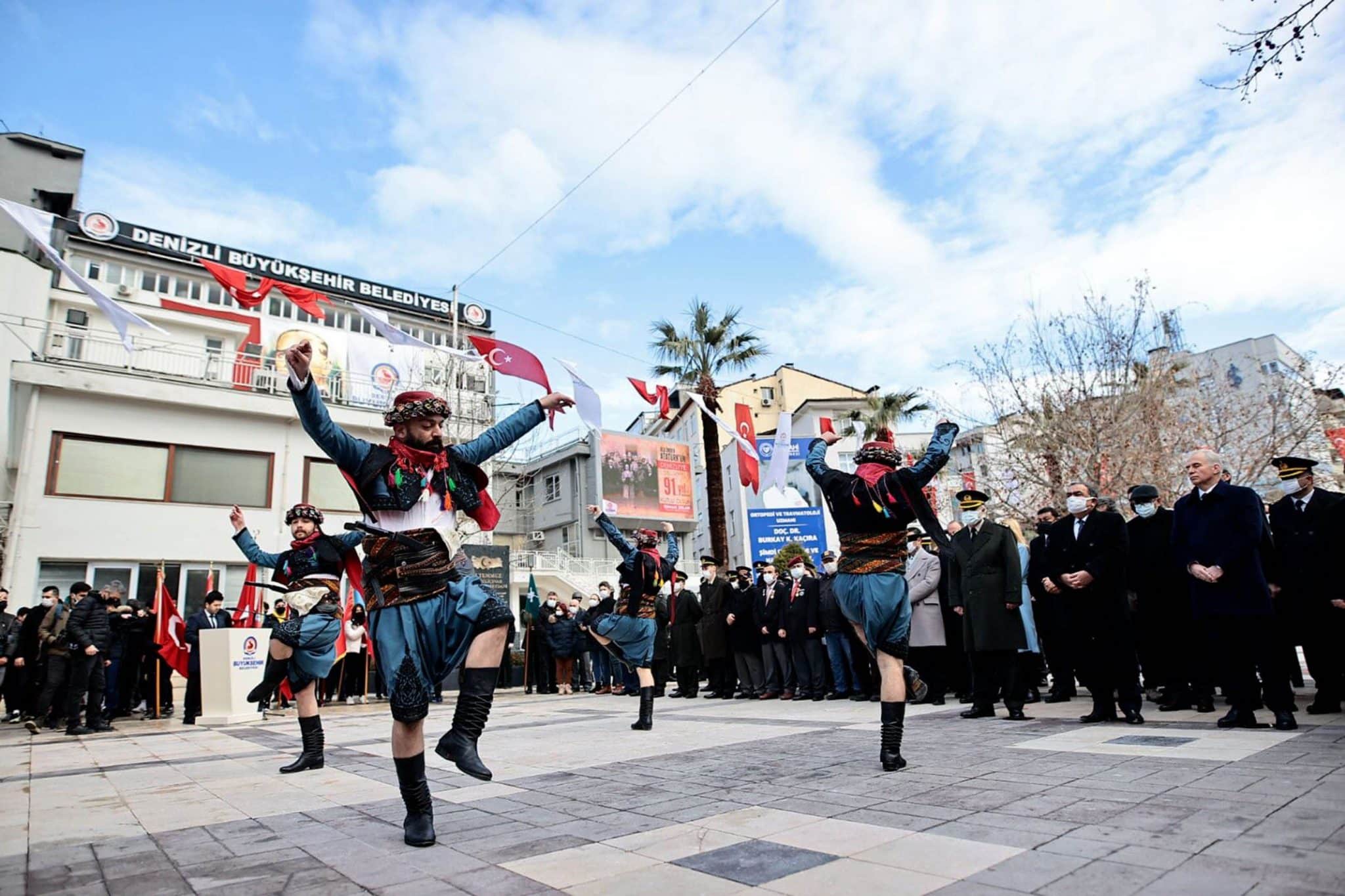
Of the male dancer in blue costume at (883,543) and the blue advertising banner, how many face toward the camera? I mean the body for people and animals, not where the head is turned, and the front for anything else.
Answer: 1

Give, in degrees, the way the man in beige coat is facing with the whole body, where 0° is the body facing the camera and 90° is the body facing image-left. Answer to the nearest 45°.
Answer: approximately 45°

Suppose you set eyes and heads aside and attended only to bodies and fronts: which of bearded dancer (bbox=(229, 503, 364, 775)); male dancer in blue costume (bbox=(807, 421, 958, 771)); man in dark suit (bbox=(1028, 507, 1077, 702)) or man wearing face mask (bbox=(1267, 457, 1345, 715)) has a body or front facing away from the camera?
the male dancer in blue costume

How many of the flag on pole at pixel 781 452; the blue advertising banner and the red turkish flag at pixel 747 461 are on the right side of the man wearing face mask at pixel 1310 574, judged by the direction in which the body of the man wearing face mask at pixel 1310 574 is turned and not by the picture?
3

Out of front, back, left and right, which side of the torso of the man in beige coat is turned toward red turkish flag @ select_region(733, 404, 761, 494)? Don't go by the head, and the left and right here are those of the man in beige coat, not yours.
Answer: right

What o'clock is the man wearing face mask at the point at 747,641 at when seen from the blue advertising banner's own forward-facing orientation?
The man wearing face mask is roughly at 12 o'clock from the blue advertising banner.

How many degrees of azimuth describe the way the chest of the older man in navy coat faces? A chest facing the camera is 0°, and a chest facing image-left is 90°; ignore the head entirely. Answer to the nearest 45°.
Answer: approximately 45°

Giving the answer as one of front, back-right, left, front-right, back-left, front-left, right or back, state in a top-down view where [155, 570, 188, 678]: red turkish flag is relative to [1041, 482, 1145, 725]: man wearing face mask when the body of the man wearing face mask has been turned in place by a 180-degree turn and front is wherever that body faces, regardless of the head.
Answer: back-left

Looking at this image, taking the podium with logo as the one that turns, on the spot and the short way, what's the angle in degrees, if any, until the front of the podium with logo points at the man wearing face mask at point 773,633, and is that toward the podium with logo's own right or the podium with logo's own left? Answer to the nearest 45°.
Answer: approximately 45° to the podium with logo's own left
